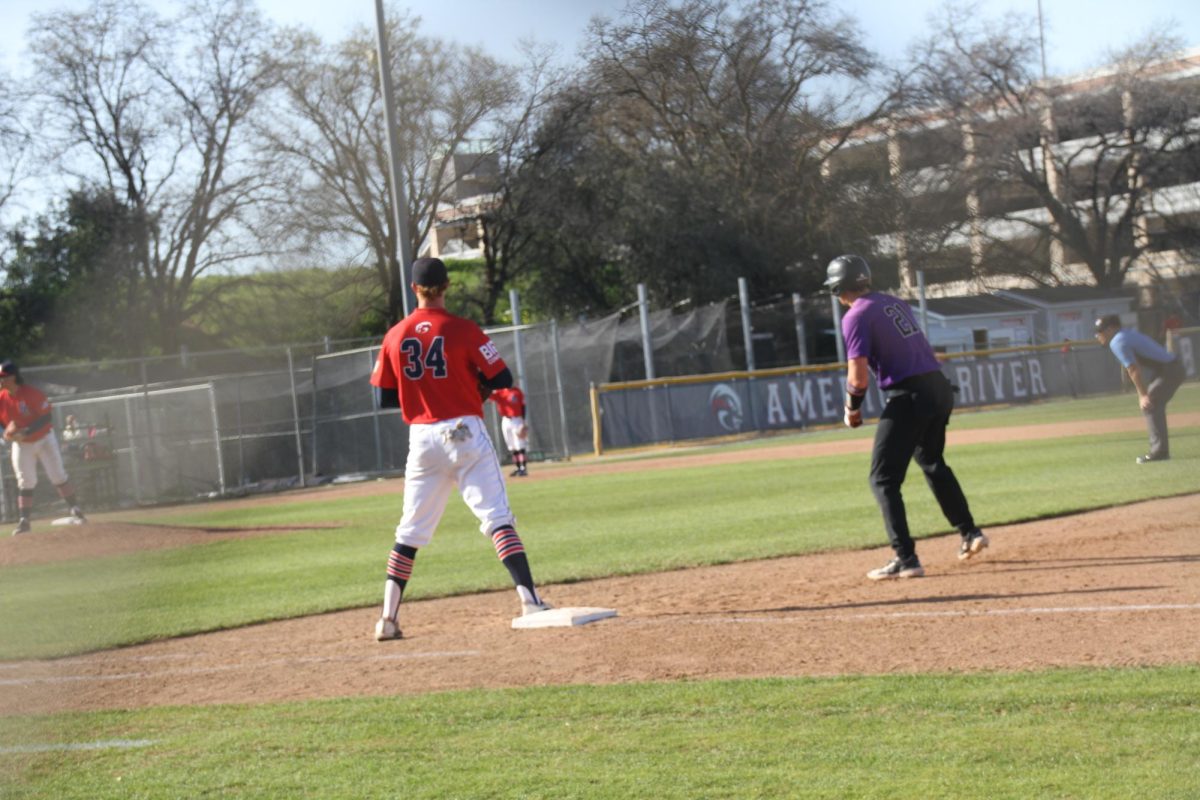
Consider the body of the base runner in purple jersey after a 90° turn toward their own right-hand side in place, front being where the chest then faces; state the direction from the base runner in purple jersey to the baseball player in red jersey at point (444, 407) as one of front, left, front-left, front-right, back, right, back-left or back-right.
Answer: back

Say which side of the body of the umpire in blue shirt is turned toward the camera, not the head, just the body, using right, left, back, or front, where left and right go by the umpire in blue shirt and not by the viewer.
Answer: left

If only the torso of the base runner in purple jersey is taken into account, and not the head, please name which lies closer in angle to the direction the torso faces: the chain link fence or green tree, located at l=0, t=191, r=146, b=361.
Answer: the chain link fence

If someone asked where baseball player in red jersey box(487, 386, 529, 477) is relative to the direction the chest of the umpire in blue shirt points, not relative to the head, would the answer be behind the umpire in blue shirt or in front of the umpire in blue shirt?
in front

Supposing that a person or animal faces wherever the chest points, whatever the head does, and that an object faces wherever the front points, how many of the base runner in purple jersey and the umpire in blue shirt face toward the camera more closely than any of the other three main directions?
0

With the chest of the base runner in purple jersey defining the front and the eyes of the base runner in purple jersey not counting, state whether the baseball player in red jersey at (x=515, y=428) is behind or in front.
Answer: in front

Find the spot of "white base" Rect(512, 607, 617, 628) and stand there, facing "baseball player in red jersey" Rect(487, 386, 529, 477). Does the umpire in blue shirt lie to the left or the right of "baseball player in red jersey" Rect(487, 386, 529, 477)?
right

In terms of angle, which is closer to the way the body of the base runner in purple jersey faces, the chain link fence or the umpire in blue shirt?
the chain link fence

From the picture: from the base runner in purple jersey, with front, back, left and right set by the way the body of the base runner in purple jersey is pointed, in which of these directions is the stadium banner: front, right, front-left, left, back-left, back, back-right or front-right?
front-right
